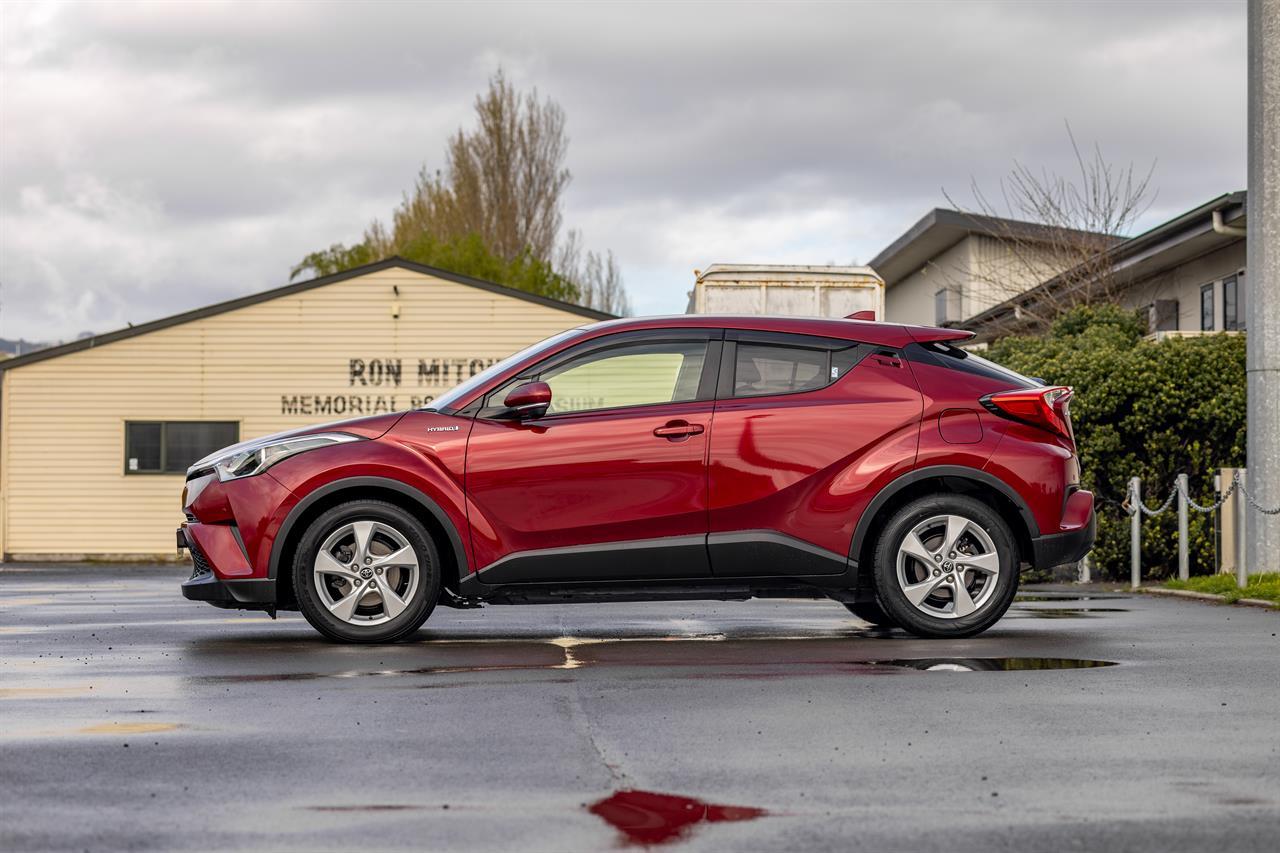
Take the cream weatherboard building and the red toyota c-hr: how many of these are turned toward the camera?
1

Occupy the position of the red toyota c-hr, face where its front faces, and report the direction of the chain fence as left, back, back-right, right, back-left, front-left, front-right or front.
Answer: back-right

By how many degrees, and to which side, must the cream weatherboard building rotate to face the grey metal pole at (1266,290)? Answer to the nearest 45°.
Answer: approximately 45° to its left

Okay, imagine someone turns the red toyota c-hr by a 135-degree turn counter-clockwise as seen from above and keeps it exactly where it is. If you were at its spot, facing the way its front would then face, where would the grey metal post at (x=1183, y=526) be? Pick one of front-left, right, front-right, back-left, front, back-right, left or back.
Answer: left

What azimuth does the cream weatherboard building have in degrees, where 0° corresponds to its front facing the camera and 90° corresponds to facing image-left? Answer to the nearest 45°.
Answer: approximately 0°

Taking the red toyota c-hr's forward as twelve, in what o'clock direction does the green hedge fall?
The green hedge is roughly at 4 o'clock from the red toyota c-hr.

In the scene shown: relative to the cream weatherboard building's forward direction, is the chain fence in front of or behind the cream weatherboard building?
in front

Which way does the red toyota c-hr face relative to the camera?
to the viewer's left

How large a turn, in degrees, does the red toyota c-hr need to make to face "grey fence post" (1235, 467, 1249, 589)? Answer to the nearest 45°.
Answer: approximately 135° to its right

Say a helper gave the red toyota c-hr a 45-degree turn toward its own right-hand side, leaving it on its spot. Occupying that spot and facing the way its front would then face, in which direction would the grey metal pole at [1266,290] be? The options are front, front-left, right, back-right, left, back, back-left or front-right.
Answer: right

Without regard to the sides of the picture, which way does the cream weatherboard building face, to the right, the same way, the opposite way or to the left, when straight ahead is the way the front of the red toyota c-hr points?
to the left
